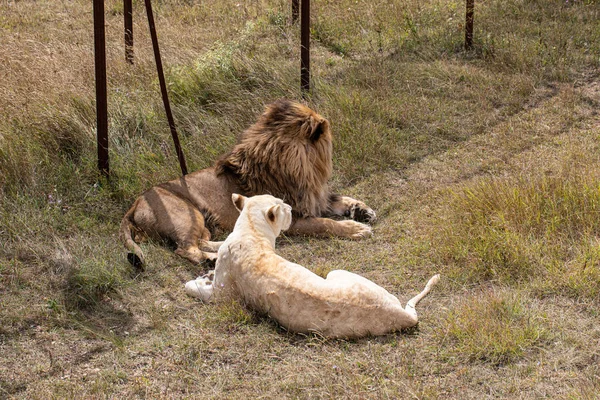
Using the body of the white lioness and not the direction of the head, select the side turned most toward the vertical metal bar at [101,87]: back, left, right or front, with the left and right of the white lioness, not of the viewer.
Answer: front

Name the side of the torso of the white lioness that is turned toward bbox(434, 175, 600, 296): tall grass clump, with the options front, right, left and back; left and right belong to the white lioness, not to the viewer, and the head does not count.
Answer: right

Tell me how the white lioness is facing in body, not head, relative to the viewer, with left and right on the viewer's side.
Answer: facing away from the viewer and to the left of the viewer

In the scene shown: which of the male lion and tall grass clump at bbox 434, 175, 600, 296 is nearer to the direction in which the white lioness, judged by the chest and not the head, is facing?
the male lion

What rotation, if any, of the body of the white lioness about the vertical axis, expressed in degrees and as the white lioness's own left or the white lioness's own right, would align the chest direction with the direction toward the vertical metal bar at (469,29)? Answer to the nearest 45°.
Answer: approximately 45° to the white lioness's own right

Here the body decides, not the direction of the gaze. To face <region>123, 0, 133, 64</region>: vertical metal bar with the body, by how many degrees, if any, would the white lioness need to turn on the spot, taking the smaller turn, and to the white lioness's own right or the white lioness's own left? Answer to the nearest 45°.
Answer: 0° — it already faces it

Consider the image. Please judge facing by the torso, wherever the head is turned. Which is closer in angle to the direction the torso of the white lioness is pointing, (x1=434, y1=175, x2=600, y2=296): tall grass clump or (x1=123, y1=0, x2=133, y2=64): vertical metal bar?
the vertical metal bar

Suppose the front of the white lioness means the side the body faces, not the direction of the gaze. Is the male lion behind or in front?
in front

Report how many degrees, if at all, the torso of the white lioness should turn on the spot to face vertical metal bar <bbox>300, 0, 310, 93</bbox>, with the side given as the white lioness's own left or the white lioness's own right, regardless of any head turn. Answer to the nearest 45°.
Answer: approximately 45° to the white lioness's own right

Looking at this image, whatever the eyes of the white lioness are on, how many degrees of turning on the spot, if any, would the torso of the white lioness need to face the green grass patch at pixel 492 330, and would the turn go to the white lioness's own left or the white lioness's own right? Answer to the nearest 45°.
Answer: approximately 135° to the white lioness's own right
